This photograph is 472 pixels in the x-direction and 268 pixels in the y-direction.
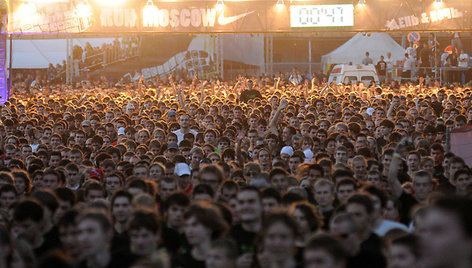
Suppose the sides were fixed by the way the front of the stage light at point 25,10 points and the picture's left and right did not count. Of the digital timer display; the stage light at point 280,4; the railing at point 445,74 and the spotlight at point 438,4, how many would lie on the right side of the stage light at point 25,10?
0

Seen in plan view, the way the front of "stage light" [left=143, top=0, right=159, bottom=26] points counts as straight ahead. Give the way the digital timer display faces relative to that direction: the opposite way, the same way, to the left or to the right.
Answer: the same way

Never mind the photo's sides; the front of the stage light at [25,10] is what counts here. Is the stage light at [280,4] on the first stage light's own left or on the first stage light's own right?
on the first stage light's own left

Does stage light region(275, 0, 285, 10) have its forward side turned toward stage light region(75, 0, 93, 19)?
no

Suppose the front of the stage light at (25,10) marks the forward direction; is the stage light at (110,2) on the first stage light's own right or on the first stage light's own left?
on the first stage light's own left

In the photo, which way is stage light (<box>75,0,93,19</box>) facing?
toward the camera

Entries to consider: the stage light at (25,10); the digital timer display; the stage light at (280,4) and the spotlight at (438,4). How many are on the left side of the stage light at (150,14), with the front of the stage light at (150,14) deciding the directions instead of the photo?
3

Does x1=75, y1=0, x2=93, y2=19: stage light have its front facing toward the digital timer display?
no

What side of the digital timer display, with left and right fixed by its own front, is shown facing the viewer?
front

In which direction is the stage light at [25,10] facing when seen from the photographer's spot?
facing the viewer

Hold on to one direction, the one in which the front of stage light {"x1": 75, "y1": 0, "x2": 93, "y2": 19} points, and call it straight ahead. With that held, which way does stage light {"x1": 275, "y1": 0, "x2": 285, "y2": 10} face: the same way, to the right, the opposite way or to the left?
the same way

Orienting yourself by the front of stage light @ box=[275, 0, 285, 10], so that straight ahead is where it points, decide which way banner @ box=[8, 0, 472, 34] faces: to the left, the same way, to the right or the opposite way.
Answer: the same way

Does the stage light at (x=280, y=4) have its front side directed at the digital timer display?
no

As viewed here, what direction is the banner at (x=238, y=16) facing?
toward the camera

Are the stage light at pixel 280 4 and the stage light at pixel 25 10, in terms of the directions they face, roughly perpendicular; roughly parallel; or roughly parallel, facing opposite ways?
roughly parallel

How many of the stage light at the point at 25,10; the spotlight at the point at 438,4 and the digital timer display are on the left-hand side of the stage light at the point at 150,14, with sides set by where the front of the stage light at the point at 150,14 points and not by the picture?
2
